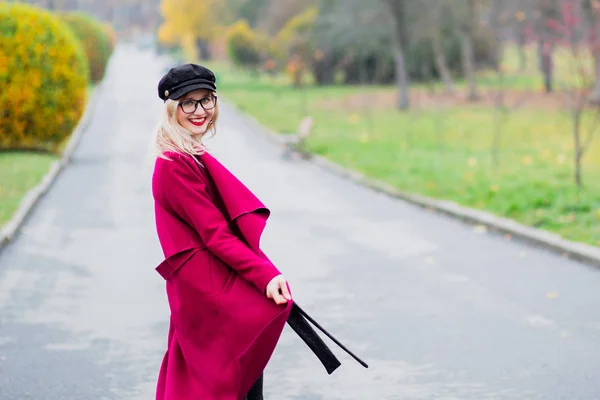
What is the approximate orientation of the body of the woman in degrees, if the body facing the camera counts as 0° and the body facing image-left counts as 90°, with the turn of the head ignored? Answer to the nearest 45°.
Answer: approximately 270°

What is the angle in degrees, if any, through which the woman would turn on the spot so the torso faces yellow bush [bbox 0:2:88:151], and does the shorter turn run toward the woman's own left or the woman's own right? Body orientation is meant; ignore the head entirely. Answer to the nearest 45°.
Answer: approximately 90° to the woman's own left

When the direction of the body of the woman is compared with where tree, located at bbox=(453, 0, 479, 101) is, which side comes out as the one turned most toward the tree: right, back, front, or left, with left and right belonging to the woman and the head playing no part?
left
